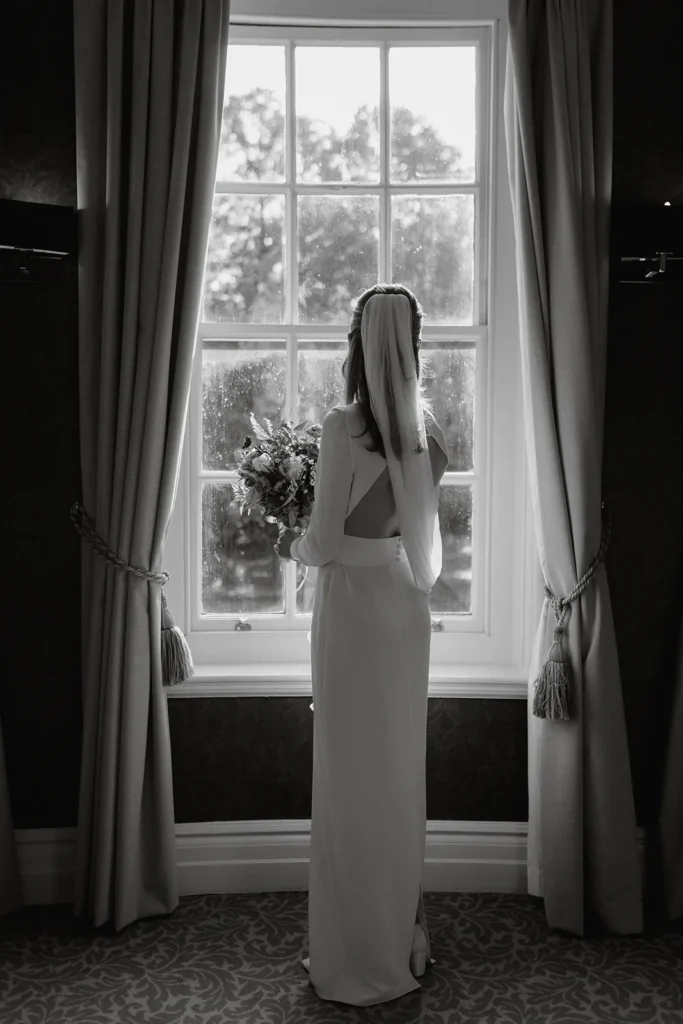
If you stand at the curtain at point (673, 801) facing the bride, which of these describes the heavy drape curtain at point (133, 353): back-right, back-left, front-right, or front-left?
front-right

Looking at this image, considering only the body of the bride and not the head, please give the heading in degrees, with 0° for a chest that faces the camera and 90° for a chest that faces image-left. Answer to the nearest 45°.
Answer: approximately 135°

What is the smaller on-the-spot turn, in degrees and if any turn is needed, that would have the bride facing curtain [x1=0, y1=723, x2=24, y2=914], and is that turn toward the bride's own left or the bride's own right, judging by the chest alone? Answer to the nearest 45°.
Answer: approximately 45° to the bride's own left

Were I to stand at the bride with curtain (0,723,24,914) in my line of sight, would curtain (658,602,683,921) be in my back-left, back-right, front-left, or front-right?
back-right

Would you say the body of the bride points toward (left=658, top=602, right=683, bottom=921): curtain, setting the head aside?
no

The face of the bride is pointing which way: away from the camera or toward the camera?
away from the camera
